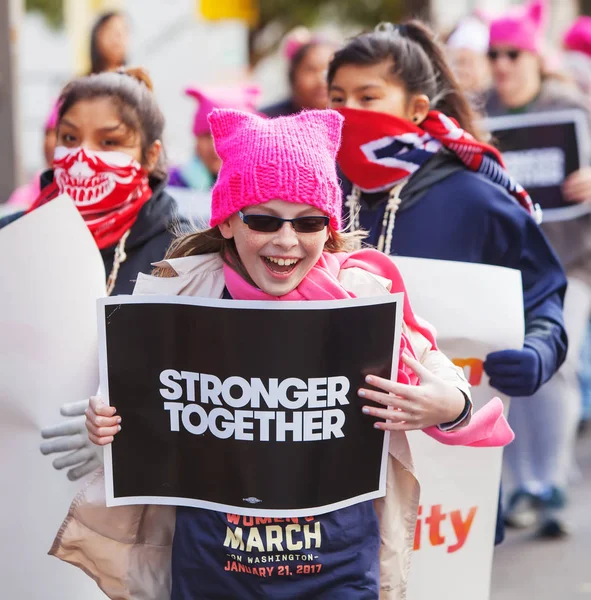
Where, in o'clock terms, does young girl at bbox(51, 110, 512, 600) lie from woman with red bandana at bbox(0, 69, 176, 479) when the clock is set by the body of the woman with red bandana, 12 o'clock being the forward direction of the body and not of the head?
The young girl is roughly at 10 o'clock from the woman with red bandana.

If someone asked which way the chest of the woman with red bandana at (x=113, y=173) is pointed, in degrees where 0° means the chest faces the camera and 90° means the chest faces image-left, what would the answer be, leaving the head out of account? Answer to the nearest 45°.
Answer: approximately 45°

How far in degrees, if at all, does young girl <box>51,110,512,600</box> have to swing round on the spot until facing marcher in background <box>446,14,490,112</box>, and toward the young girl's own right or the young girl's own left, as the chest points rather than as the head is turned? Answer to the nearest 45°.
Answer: approximately 180°

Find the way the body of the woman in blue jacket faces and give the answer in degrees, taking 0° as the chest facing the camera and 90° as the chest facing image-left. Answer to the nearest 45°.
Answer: approximately 45°

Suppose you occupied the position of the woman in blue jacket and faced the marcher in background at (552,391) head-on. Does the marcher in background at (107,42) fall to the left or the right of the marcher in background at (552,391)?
left

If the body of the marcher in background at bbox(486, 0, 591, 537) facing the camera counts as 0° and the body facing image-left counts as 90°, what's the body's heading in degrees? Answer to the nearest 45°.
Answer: approximately 45°

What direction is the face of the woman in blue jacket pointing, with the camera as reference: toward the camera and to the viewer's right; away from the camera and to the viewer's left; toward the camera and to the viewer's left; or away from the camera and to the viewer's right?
toward the camera and to the viewer's left

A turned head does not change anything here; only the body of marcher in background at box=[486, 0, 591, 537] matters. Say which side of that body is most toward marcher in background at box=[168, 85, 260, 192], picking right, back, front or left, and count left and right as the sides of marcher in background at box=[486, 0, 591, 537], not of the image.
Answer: right

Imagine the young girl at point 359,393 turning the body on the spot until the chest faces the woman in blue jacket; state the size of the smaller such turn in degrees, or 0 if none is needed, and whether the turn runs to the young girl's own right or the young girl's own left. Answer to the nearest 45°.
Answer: approximately 180°

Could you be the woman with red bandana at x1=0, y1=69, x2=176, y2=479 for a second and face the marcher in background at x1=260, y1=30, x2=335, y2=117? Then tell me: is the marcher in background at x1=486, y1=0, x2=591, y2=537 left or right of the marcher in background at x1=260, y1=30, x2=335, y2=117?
right
